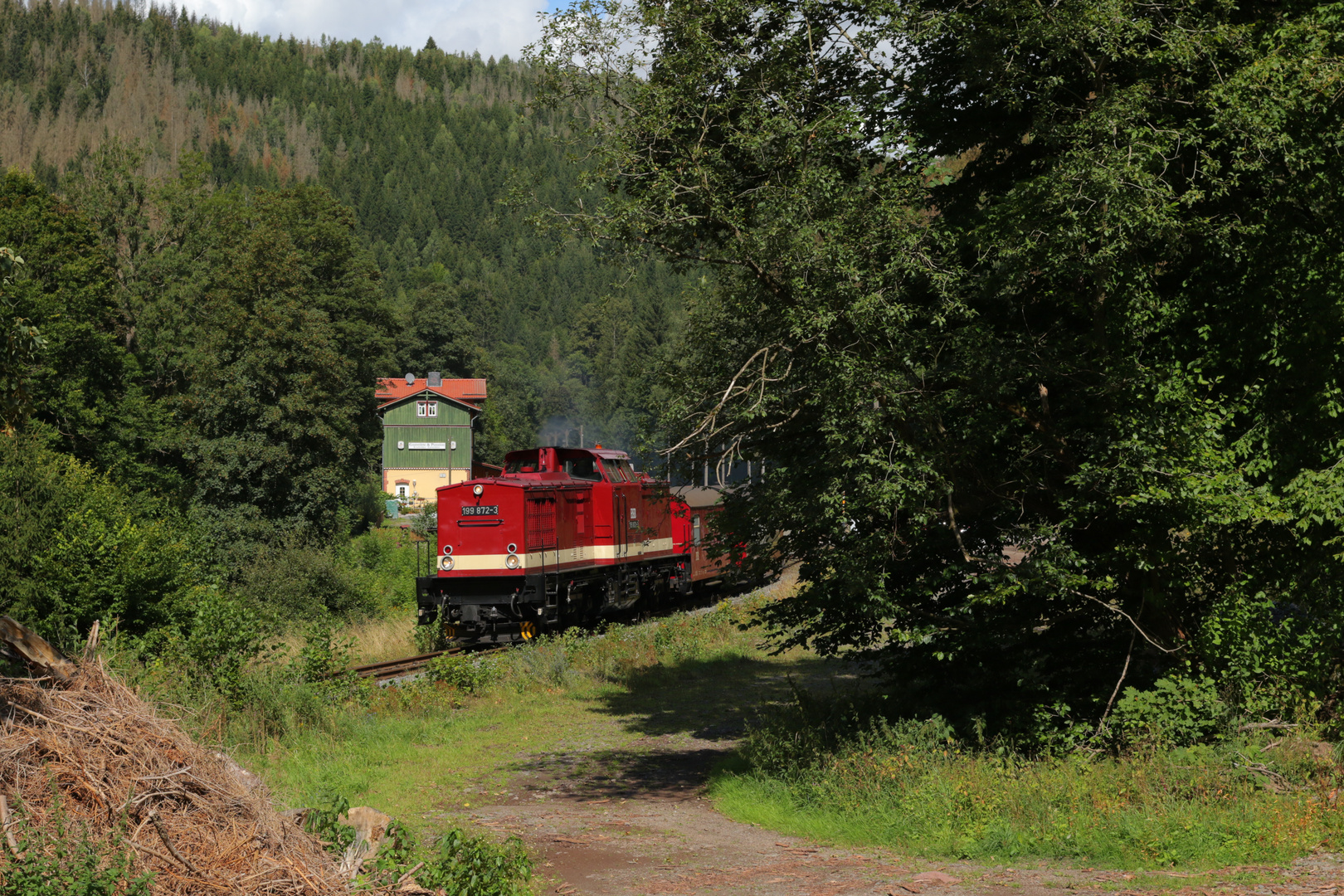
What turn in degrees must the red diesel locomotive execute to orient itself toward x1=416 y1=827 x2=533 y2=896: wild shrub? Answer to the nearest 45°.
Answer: approximately 45° to its left

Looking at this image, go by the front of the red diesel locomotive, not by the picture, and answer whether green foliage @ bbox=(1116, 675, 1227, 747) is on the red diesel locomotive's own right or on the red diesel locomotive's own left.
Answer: on the red diesel locomotive's own left

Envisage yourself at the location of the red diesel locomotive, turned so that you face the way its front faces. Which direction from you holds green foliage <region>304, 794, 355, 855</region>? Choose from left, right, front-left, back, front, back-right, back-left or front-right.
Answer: front-left

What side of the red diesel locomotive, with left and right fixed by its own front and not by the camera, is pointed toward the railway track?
front
